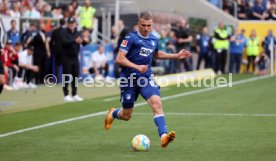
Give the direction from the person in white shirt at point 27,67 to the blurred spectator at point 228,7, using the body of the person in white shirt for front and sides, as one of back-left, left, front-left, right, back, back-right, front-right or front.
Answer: left

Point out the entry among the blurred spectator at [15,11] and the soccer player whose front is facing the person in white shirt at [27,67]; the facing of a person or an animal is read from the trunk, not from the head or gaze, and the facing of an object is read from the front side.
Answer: the blurred spectator

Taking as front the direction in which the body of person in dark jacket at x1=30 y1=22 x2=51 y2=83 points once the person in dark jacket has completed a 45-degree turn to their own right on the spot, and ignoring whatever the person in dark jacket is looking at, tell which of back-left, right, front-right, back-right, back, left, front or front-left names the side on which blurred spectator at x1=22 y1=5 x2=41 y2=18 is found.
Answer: back

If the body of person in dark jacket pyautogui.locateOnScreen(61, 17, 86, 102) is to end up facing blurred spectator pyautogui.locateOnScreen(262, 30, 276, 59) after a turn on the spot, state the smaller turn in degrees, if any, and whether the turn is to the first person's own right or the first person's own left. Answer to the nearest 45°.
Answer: approximately 90° to the first person's own left

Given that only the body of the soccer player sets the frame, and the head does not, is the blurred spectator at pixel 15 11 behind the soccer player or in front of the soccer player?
behind

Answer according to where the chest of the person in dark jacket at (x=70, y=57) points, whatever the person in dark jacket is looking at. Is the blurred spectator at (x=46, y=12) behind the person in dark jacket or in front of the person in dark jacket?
behind

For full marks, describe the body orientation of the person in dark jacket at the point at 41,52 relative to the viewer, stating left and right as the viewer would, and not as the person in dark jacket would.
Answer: facing the viewer and to the right of the viewer
